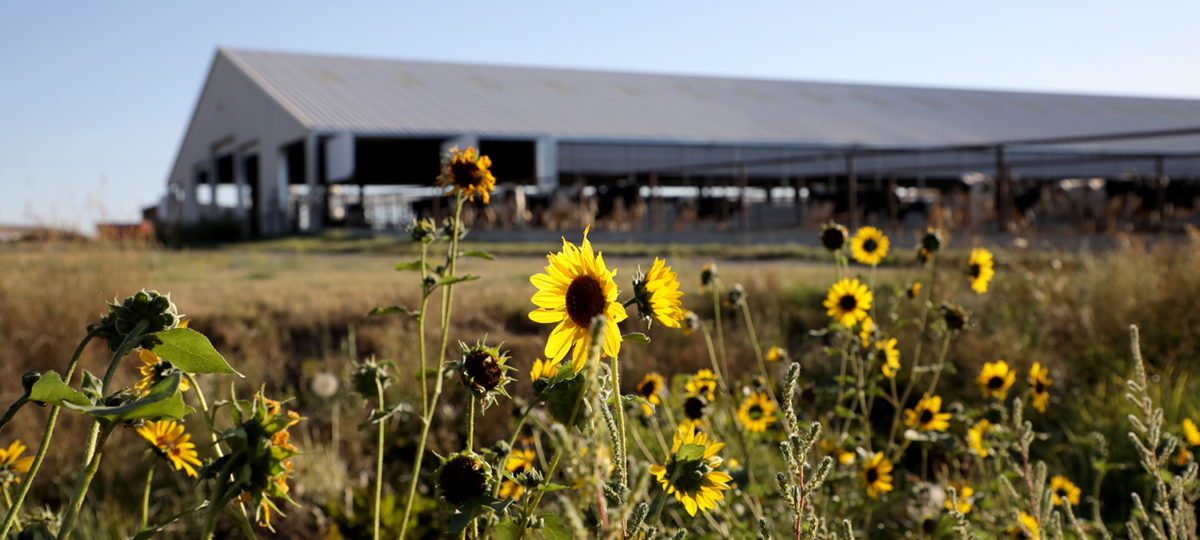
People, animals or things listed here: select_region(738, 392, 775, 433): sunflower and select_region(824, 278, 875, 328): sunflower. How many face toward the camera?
2

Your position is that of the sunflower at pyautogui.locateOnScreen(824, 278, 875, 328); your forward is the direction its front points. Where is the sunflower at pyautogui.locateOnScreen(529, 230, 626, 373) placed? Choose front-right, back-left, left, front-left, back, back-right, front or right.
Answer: front

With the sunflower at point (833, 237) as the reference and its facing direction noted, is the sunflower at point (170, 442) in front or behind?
in front

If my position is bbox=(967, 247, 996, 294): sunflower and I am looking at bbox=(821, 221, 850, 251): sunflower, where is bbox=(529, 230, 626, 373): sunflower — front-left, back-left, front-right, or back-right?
front-left

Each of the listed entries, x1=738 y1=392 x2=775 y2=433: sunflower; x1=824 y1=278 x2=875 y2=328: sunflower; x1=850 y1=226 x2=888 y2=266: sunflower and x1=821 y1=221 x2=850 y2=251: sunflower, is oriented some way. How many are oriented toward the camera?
4

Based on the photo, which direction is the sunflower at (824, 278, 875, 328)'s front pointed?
toward the camera

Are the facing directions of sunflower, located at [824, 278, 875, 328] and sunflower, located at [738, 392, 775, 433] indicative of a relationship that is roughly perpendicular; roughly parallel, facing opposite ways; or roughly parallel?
roughly parallel

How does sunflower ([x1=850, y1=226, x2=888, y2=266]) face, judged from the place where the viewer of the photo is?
facing the viewer

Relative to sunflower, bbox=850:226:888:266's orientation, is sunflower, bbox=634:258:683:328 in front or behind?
in front

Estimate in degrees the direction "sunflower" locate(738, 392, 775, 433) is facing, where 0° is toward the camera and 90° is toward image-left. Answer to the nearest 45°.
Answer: approximately 0°

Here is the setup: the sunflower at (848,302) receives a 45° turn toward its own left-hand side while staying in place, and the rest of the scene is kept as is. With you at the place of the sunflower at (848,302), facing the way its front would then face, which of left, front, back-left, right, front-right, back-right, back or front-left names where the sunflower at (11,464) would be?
right

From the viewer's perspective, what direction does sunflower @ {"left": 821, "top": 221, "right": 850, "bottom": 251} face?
toward the camera

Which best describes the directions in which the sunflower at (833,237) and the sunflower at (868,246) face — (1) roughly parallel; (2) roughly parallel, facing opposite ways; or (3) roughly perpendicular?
roughly parallel
